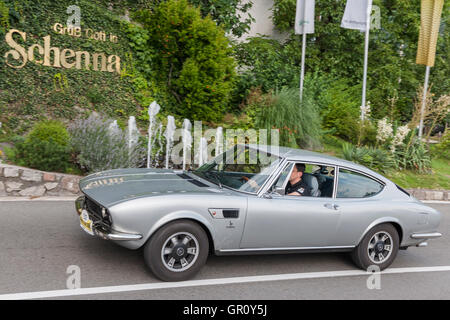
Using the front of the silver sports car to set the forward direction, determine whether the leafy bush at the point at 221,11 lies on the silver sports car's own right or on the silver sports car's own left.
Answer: on the silver sports car's own right

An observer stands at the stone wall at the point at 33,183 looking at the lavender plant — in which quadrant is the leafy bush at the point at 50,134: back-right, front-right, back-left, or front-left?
front-left

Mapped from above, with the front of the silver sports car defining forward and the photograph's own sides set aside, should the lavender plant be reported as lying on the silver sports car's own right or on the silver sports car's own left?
on the silver sports car's own right

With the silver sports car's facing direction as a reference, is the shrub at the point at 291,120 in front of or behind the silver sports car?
behind

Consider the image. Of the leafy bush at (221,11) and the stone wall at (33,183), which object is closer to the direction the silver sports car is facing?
the stone wall

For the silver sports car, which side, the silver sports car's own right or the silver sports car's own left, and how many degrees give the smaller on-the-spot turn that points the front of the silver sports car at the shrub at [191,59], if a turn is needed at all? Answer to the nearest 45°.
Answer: approximately 135° to the silver sports car's own right

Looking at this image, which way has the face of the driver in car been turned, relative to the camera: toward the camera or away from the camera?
toward the camera

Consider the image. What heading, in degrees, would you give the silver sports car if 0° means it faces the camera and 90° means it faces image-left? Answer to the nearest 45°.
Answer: approximately 45°

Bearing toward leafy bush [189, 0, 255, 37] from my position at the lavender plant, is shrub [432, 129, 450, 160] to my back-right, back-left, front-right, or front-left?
front-right

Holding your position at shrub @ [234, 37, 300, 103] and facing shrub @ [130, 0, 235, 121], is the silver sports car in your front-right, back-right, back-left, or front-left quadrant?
front-left
